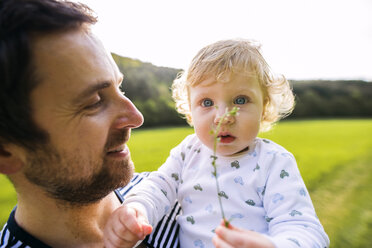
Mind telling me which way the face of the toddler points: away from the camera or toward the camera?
toward the camera

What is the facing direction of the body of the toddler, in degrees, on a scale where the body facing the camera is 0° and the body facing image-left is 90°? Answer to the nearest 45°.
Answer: approximately 0°
